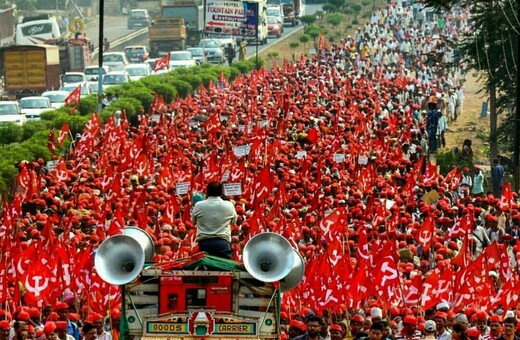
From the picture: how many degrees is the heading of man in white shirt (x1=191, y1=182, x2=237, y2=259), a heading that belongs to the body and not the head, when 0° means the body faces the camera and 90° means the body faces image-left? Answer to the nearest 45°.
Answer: approximately 180°

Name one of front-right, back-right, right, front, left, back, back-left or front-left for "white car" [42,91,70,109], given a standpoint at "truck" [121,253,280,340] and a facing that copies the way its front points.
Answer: back

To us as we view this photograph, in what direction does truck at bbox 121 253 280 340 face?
facing the viewer

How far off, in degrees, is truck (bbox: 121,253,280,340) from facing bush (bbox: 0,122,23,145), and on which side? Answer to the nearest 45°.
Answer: approximately 180°

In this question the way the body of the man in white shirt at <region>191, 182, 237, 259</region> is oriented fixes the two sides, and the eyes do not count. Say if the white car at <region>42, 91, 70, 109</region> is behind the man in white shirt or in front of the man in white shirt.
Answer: in front

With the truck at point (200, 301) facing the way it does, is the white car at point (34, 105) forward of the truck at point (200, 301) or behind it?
behind

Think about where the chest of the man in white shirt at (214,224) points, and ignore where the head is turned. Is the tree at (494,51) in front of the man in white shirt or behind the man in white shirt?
in front

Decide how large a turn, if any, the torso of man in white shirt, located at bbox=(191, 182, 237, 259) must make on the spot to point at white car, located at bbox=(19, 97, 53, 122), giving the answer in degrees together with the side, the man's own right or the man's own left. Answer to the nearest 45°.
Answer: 0° — they already face it

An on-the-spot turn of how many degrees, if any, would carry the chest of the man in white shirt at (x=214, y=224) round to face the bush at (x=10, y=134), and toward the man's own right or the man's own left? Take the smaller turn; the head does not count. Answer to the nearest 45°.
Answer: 0° — they already face it
